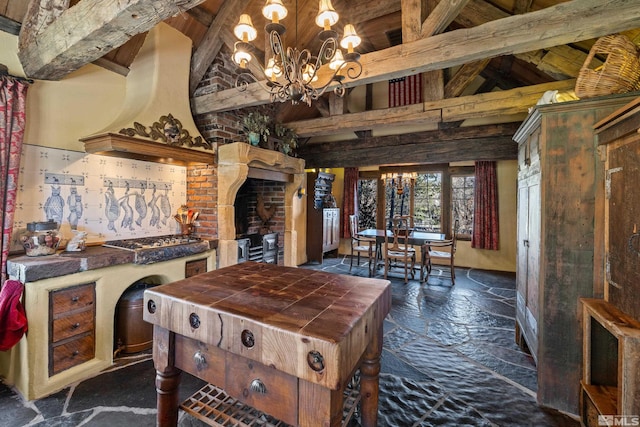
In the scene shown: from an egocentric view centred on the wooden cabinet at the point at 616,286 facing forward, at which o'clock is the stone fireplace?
The stone fireplace is roughly at 1 o'clock from the wooden cabinet.

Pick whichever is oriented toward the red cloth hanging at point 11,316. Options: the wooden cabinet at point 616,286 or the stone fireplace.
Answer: the wooden cabinet

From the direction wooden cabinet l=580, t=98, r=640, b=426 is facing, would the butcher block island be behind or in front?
in front

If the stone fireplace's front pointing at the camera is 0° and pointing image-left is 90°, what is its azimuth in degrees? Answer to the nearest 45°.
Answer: approximately 315°

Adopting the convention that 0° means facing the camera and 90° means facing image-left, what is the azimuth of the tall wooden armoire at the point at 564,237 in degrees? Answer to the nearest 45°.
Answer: approximately 90°

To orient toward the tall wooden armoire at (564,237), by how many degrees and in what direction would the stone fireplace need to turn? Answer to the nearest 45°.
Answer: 0° — it already faces it

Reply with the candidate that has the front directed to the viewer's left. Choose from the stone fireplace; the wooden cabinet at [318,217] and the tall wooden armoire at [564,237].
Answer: the tall wooden armoire

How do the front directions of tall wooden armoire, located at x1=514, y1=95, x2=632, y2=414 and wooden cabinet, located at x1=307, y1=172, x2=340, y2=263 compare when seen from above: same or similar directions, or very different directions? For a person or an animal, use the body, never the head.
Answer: very different directions

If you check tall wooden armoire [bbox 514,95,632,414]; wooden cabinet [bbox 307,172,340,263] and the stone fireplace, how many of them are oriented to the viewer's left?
1

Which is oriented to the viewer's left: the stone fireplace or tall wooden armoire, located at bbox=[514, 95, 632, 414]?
the tall wooden armoire

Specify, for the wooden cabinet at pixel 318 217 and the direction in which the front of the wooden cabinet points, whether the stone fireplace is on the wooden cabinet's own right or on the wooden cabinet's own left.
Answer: on the wooden cabinet's own right

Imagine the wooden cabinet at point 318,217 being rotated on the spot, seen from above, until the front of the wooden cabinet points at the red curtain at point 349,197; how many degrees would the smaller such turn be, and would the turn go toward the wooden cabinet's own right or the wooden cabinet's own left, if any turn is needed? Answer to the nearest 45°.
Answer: approximately 90° to the wooden cabinet's own left

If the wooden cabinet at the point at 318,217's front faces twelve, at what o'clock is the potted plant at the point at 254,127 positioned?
The potted plant is roughly at 2 o'clock from the wooden cabinet.

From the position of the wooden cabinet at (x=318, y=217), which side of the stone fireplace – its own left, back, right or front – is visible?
left

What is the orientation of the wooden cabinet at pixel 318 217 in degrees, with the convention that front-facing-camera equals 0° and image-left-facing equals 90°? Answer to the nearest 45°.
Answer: approximately 315°
